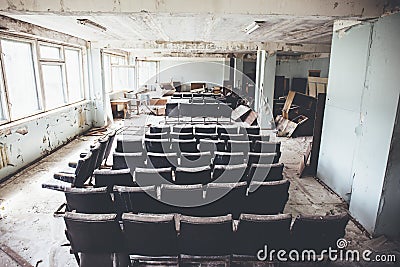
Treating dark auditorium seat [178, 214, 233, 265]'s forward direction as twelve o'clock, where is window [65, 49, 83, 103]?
The window is roughly at 11 o'clock from the dark auditorium seat.

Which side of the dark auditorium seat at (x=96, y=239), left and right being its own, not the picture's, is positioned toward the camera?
back

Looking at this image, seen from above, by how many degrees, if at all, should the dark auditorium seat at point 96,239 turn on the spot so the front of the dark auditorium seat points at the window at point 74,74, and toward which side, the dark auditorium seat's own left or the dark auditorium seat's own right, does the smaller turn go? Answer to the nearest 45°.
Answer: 0° — it already faces it

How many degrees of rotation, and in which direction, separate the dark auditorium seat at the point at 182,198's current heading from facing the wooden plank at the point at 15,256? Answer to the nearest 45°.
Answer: approximately 90° to its left

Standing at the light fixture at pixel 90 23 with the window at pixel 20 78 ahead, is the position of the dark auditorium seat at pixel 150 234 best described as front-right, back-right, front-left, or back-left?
back-left

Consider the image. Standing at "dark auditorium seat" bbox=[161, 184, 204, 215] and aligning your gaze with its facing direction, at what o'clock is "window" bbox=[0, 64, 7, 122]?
The window is roughly at 10 o'clock from the dark auditorium seat.

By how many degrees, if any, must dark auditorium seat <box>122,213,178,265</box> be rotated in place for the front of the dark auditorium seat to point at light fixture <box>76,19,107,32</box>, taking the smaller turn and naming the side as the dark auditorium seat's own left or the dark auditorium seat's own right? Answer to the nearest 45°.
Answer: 0° — it already faces it

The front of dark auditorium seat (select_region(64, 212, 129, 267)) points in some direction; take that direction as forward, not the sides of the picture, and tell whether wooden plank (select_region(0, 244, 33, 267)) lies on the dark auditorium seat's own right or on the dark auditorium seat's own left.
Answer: on the dark auditorium seat's own left

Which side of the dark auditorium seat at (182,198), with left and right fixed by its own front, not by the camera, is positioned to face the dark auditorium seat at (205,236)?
back

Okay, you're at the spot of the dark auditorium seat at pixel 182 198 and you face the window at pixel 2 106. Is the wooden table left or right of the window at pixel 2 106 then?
right

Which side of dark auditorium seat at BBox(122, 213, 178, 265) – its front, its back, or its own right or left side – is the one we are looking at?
back

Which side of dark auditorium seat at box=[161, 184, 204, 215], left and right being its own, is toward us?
back

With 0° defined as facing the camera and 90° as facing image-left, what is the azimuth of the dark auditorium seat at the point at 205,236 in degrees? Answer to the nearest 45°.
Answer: approximately 180°
